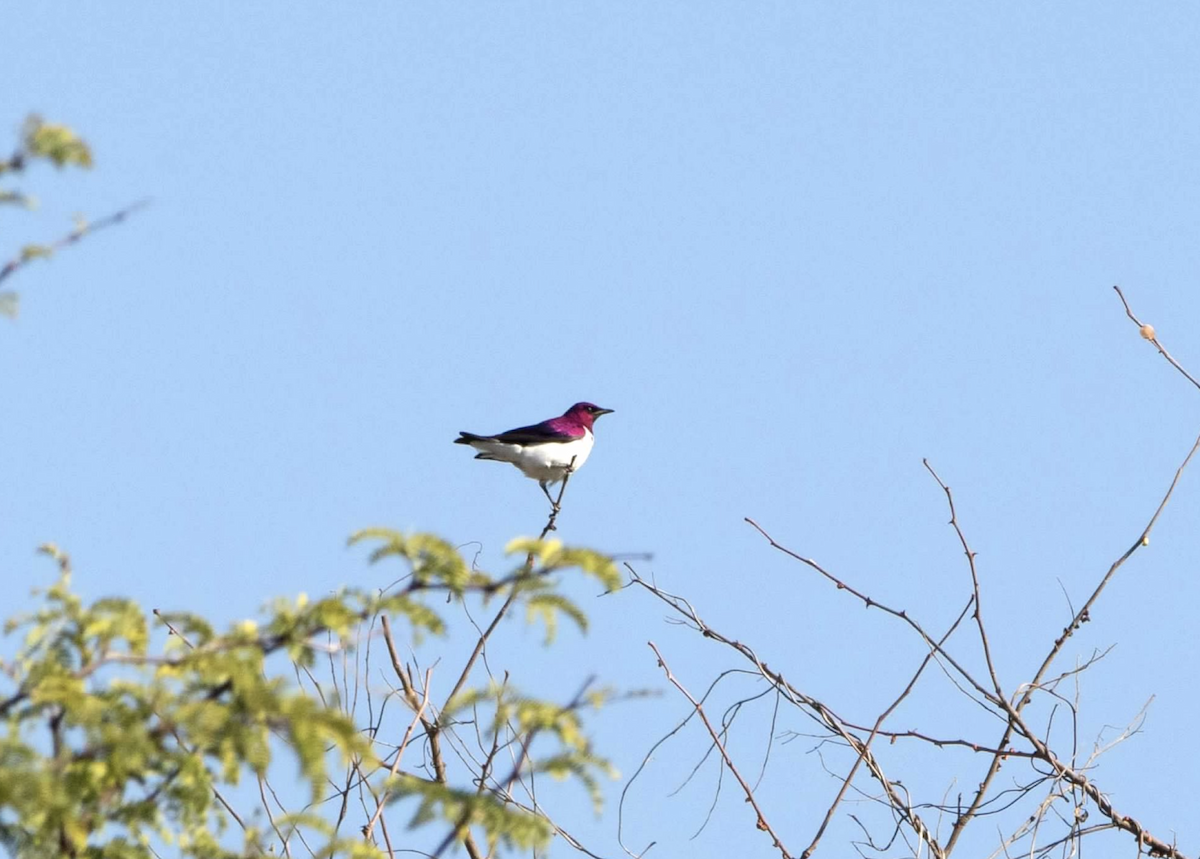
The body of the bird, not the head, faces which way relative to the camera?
to the viewer's right
